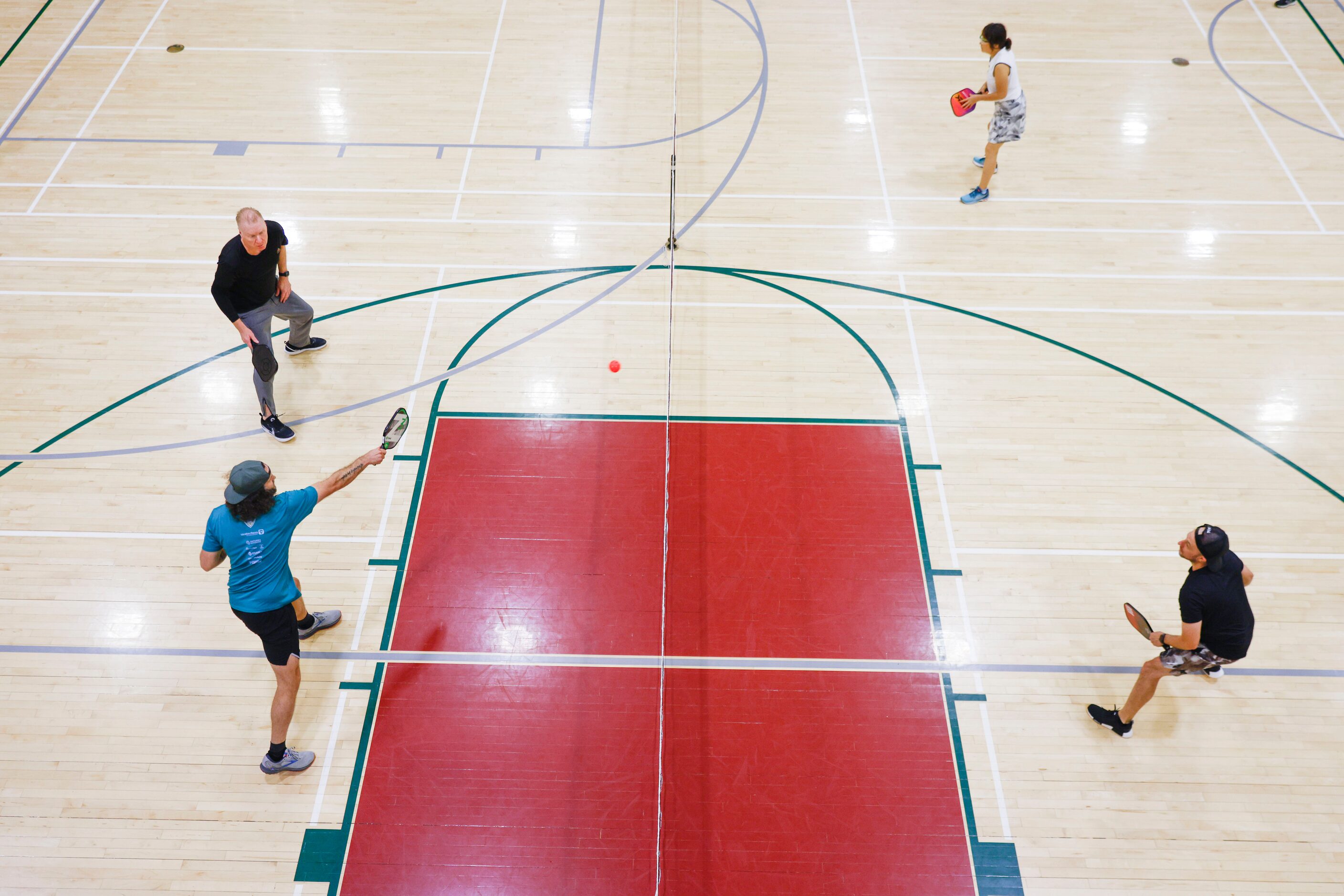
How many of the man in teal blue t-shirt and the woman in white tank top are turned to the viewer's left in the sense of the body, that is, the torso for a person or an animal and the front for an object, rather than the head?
1

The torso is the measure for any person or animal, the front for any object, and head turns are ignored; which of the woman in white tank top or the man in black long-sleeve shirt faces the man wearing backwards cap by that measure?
the man in black long-sleeve shirt

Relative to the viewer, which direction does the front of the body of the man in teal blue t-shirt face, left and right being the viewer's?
facing away from the viewer and to the right of the viewer

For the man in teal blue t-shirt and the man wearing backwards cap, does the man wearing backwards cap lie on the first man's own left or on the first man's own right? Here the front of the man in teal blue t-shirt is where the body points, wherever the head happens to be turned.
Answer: on the first man's own right

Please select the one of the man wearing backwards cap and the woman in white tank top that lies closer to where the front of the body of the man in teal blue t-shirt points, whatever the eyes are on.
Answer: the woman in white tank top

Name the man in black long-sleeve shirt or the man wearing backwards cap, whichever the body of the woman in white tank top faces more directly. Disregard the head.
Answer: the man in black long-sleeve shirt

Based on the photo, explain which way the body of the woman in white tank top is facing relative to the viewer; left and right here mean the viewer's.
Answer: facing to the left of the viewer

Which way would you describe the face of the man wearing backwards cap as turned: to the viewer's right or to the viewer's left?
to the viewer's left

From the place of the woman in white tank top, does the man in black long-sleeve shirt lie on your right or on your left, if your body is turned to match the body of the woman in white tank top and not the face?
on your left
